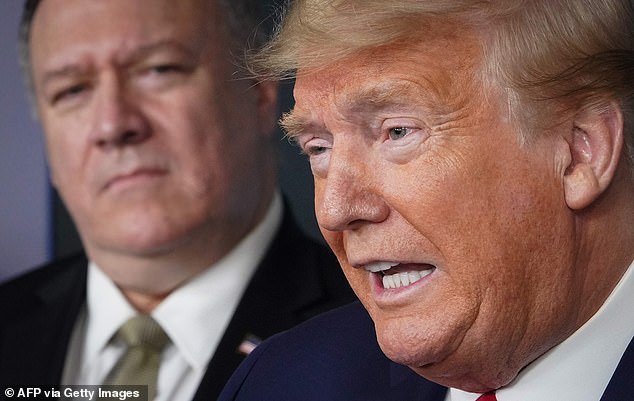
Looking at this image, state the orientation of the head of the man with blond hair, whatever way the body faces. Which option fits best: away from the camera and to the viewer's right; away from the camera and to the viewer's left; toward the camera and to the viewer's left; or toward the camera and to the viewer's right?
toward the camera and to the viewer's left

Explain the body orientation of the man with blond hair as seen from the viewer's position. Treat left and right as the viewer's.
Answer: facing the viewer and to the left of the viewer
